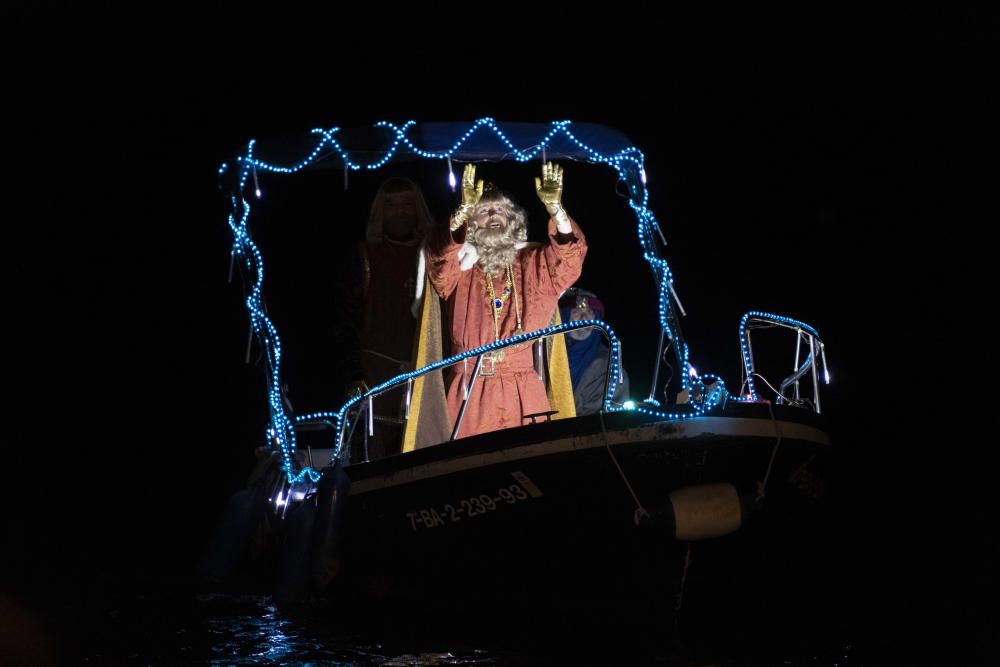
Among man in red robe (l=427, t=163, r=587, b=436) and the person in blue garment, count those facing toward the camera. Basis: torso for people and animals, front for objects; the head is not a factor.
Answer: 2

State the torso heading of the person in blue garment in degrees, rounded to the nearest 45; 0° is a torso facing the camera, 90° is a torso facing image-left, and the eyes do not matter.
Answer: approximately 0°

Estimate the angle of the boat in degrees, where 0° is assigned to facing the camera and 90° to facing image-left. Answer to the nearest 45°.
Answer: approximately 315°
